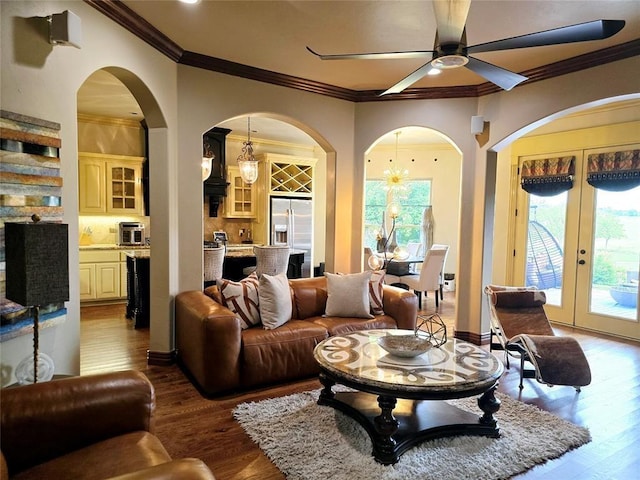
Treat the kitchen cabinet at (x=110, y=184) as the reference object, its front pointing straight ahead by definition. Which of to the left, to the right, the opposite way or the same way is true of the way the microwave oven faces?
the same way

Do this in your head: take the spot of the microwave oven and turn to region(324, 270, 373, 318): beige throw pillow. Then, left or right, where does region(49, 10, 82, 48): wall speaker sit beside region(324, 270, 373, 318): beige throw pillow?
right

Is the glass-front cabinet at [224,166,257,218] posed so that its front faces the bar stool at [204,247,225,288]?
yes

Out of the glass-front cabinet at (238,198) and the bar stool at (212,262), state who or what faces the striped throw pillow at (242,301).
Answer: the glass-front cabinet

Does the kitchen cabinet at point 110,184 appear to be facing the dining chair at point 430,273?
no

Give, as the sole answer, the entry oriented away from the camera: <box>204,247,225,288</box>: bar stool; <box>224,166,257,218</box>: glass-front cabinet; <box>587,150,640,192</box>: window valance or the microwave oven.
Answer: the bar stool

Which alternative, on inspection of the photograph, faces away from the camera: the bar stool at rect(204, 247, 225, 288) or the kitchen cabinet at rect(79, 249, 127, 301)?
the bar stool

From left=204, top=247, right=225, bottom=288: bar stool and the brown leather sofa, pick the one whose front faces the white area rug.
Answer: the brown leather sofa

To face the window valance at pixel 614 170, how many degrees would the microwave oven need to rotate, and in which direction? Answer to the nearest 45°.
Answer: approximately 45° to its left

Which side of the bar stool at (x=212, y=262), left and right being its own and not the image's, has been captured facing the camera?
back

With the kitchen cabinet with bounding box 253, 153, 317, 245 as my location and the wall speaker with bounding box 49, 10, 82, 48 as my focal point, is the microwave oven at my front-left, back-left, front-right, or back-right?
front-right

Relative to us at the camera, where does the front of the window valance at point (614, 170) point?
facing the viewer

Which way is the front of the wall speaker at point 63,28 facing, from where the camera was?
facing the viewer and to the right of the viewer

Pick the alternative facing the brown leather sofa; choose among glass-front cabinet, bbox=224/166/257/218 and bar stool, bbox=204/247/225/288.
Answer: the glass-front cabinet

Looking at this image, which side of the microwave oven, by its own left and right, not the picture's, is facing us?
front

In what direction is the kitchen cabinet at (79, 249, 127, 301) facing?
toward the camera

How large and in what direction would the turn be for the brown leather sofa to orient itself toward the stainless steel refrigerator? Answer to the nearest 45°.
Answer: approximately 135° to its left
